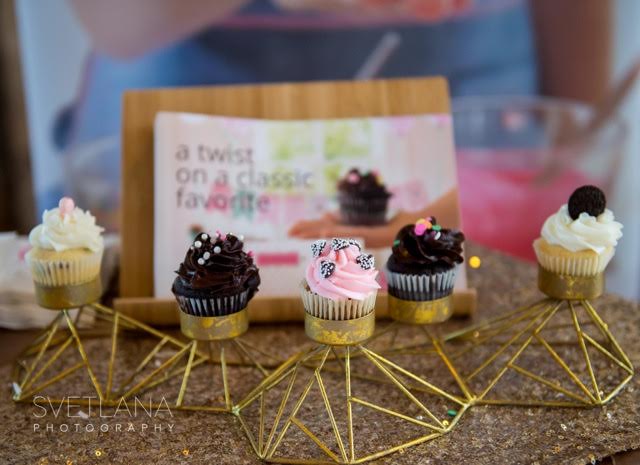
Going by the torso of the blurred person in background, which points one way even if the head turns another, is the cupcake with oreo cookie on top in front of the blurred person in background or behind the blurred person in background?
in front

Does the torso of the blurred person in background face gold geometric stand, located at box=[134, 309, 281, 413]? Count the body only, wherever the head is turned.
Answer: yes

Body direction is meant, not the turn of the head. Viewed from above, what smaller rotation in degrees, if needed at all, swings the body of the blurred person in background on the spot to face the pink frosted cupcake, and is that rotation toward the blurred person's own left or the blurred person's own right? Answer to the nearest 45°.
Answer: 0° — they already face it

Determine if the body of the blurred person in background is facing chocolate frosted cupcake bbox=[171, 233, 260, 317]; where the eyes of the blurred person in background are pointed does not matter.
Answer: yes

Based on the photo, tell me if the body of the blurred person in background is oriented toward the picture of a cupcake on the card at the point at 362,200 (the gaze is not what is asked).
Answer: yes

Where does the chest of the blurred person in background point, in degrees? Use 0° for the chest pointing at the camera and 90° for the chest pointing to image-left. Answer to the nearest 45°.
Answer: approximately 0°

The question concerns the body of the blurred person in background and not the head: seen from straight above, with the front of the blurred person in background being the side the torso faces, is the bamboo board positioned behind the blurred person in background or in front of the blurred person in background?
in front

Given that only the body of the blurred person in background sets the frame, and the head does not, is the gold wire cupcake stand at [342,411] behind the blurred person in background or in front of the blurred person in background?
in front
